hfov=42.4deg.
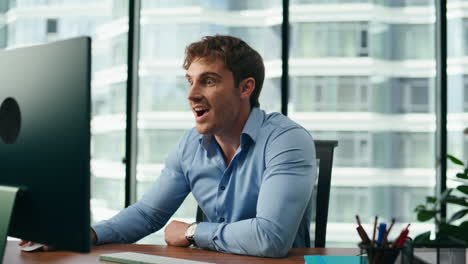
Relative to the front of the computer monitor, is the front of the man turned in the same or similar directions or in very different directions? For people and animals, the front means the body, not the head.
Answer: very different directions

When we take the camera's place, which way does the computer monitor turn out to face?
facing away from the viewer and to the right of the viewer

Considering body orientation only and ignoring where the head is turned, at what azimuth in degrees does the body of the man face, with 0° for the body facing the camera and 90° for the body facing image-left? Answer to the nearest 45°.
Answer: approximately 45°

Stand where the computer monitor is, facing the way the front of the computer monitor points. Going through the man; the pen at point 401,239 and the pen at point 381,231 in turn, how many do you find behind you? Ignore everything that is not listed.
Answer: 0

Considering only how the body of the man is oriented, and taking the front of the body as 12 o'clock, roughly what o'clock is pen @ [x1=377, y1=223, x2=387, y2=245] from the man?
The pen is roughly at 10 o'clock from the man.

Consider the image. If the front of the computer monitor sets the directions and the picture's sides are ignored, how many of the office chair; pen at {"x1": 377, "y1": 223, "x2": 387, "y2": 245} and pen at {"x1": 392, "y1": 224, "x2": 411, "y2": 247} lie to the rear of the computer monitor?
0

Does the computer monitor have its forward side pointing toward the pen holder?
no

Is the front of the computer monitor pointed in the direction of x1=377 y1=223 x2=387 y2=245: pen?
no

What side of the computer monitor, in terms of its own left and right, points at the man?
front

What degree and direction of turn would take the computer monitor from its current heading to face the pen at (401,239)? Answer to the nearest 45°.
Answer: approximately 45° to its right
